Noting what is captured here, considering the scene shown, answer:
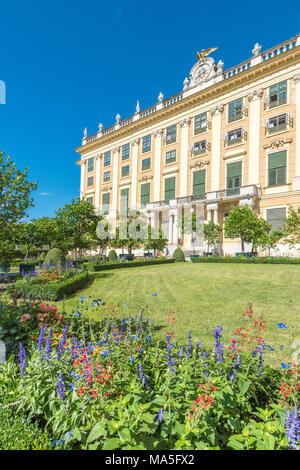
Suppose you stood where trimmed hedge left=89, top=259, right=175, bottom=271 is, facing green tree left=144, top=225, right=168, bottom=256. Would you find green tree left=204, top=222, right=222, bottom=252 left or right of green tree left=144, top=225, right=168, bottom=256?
right

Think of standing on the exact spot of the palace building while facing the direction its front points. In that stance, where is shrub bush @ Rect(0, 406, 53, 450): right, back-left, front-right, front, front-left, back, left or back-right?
front-left

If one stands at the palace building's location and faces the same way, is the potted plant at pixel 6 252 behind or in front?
in front

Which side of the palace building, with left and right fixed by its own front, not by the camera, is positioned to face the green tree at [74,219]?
front

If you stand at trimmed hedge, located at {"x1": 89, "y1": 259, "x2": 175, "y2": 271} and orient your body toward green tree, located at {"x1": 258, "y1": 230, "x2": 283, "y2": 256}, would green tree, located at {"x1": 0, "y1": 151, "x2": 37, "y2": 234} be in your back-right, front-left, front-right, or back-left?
back-right

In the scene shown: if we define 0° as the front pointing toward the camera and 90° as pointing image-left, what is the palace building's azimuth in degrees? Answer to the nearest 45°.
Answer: approximately 45°

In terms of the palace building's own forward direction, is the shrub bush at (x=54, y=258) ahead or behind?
ahead

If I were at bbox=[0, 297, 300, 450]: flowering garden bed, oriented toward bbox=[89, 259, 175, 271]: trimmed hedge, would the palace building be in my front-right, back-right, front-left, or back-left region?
front-right

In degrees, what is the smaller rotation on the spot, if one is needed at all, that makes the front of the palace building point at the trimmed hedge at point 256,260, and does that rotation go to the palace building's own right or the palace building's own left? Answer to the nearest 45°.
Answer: approximately 45° to the palace building's own left

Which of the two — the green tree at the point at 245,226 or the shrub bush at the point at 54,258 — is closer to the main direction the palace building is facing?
the shrub bush
